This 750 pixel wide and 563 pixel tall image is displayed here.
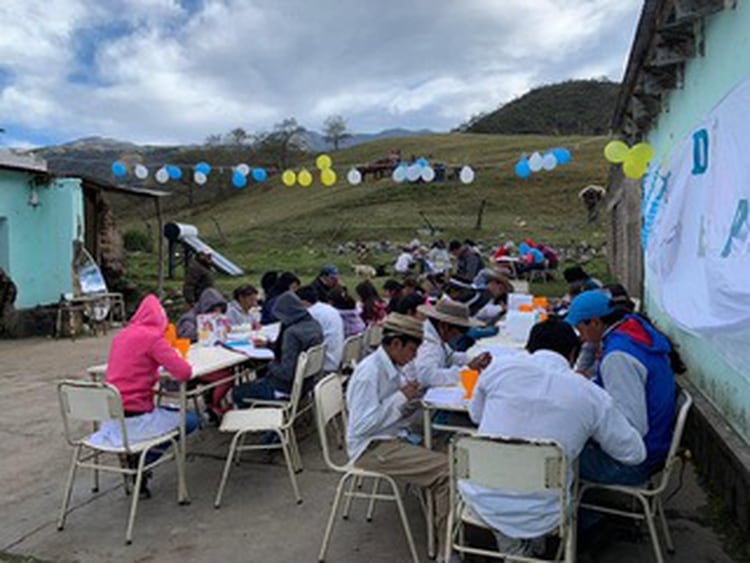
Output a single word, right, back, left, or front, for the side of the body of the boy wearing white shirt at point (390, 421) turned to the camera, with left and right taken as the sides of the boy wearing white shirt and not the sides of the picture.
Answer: right

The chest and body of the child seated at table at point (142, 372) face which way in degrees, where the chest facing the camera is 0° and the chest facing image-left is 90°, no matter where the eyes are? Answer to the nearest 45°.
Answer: approximately 225°

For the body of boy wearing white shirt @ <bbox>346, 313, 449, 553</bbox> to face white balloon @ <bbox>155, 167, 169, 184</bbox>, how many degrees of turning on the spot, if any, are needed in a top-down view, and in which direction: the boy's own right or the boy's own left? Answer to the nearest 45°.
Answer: approximately 135° to the boy's own left

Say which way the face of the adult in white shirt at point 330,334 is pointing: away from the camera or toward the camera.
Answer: away from the camera

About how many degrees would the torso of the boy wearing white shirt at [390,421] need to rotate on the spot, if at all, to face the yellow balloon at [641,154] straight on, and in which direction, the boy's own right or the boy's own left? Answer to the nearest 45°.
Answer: approximately 45° to the boy's own left

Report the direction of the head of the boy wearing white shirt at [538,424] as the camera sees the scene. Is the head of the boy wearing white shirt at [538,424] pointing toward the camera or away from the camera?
away from the camera

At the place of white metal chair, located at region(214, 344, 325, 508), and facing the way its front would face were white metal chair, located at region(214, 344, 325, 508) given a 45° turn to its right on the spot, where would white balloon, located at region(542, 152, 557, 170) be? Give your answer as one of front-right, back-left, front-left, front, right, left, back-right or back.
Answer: right

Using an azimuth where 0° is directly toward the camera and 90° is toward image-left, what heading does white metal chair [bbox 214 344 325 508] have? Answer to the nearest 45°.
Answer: approximately 90°

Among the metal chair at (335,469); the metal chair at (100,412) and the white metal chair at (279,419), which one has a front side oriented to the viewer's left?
the white metal chair at (279,419)

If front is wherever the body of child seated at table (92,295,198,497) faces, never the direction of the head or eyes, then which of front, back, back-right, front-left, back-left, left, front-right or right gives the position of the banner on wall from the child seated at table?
right

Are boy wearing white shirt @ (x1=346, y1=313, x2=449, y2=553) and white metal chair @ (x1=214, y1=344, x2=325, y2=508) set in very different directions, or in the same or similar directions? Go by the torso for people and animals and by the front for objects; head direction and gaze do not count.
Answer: very different directions

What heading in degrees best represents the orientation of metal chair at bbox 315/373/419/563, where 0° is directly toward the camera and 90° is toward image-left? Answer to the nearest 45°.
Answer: approximately 270°

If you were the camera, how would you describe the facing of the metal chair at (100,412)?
facing away from the viewer and to the right of the viewer

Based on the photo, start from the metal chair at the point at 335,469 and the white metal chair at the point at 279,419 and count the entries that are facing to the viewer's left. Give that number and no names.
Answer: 1

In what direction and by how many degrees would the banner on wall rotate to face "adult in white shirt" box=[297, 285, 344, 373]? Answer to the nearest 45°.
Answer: approximately 45° to its right
